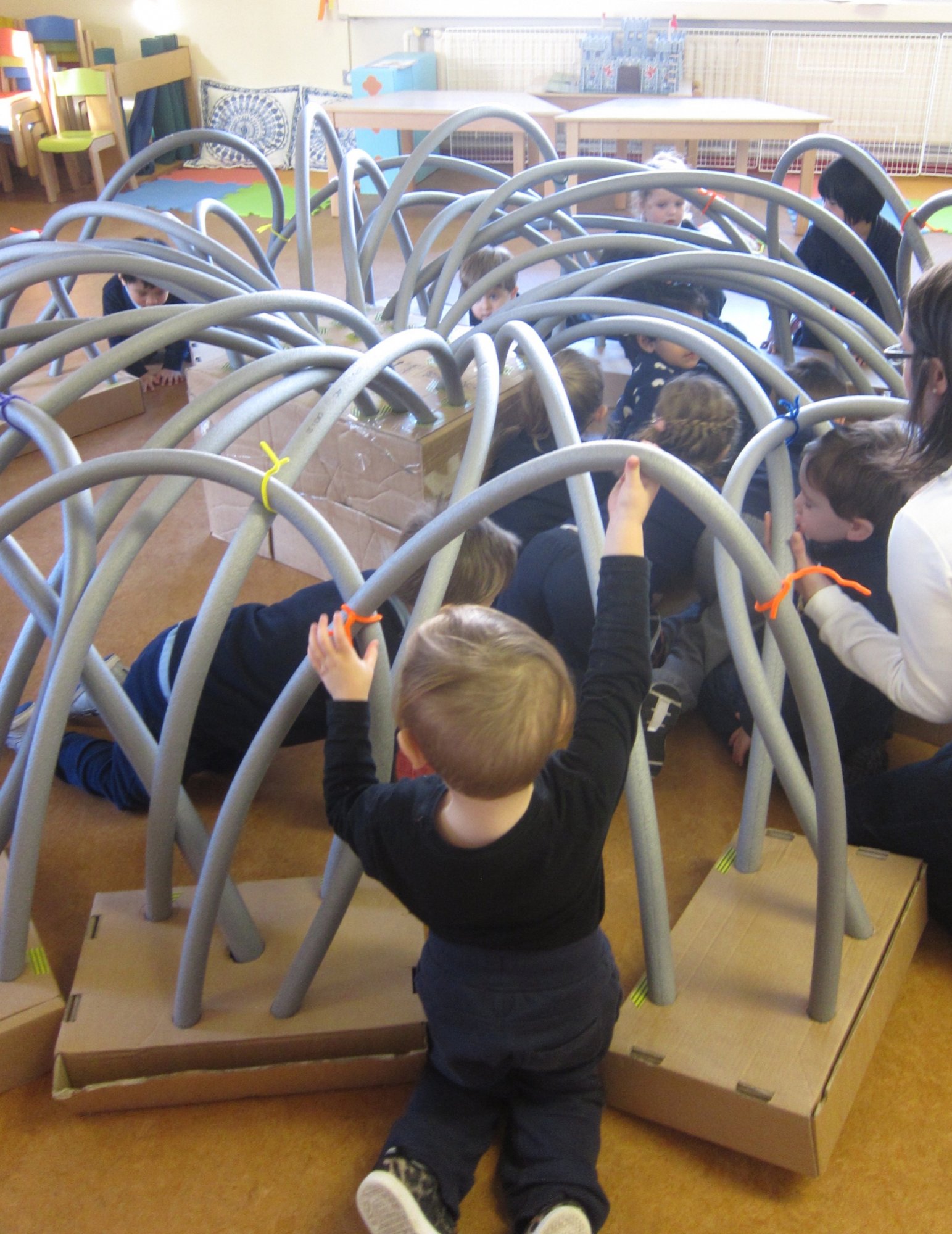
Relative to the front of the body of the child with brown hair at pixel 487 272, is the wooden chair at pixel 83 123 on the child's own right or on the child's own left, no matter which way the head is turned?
on the child's own right

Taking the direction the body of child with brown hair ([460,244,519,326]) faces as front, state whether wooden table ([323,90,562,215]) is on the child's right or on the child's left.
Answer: on the child's right

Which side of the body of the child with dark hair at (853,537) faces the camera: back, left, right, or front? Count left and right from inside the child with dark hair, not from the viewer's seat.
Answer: left

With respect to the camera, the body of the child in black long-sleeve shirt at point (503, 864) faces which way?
away from the camera

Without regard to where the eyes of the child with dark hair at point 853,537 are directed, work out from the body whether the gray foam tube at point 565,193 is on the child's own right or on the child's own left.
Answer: on the child's own right

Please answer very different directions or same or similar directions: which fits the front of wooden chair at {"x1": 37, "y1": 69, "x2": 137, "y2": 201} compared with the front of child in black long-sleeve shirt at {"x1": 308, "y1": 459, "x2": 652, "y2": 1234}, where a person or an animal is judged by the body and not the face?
very different directions

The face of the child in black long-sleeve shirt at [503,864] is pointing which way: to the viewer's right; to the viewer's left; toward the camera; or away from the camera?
away from the camera

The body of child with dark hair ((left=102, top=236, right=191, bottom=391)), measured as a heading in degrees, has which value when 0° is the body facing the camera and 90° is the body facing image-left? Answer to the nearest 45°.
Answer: approximately 315°

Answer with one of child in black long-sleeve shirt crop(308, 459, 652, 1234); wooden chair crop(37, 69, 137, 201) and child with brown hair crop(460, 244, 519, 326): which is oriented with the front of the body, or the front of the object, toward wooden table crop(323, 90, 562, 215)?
the child in black long-sleeve shirt

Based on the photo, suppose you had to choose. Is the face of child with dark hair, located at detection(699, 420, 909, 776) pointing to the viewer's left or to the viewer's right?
to the viewer's left
